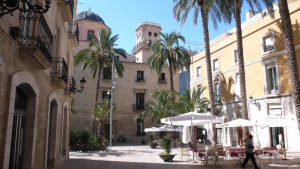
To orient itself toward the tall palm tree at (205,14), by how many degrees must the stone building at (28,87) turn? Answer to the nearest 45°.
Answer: approximately 45° to its left

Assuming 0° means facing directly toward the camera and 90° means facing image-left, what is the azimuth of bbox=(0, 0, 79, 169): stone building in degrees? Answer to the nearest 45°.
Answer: approximately 270°

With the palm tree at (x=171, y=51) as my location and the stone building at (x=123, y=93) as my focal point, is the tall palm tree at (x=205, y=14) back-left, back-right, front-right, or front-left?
back-left

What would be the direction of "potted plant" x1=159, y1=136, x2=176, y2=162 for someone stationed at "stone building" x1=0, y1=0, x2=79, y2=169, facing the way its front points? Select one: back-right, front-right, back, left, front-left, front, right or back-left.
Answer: front-left

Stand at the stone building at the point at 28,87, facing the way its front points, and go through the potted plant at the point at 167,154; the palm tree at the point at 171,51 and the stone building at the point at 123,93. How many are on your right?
0

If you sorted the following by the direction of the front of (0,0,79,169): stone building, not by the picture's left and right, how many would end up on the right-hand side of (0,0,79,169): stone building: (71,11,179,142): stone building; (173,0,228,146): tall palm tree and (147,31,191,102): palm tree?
0

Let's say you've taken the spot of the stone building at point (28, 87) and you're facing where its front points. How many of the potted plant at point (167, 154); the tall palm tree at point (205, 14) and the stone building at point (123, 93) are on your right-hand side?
0

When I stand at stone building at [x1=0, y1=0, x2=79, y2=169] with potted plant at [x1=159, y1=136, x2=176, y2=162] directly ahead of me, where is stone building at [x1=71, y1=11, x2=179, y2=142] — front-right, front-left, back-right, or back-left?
front-left

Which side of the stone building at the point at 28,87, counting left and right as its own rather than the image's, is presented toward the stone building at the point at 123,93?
left

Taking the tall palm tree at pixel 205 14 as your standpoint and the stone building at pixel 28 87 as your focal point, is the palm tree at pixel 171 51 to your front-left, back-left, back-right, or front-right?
back-right

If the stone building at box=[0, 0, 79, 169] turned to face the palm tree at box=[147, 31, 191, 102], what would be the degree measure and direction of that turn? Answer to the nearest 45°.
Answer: approximately 45° to its left
